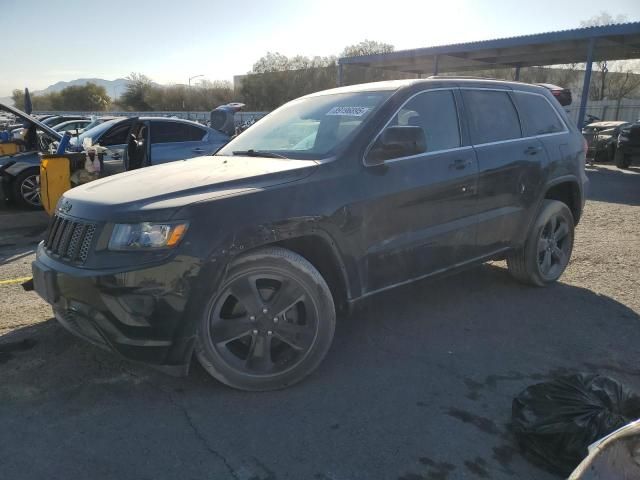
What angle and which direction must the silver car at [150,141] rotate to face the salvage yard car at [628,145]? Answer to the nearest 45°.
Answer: approximately 135° to its left

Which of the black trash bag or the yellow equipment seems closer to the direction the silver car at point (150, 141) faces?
the yellow equipment

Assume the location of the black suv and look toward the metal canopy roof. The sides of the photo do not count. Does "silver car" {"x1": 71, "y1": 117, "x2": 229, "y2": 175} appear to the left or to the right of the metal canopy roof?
left

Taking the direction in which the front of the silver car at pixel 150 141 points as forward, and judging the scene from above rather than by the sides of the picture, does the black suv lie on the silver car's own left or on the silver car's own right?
on the silver car's own left

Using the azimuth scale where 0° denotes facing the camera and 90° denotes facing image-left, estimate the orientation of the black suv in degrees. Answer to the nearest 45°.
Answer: approximately 45°

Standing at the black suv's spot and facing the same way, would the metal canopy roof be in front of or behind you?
behind

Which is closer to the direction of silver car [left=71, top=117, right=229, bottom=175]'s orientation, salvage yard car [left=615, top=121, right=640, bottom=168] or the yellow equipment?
the yellow equipment

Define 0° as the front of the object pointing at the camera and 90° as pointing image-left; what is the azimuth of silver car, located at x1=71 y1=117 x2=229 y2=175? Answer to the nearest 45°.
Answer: approximately 45°

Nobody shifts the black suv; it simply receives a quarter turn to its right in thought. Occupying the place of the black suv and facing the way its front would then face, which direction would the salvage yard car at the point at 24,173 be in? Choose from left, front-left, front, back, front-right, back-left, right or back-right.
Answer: front
